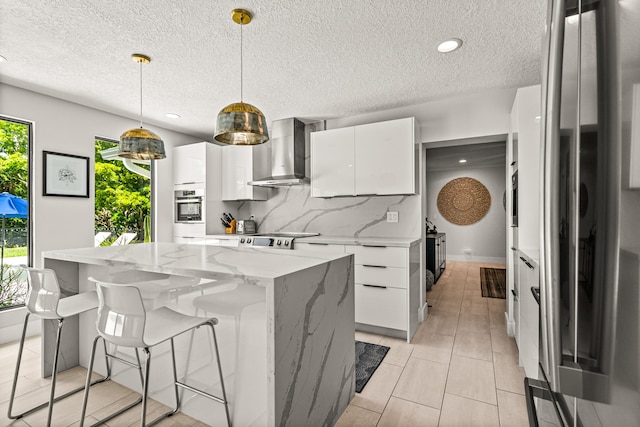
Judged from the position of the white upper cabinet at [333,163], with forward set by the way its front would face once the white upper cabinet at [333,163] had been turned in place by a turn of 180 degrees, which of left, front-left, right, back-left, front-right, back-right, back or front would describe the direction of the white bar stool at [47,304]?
back

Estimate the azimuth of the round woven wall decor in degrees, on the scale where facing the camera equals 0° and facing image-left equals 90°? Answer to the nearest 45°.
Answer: approximately 0°

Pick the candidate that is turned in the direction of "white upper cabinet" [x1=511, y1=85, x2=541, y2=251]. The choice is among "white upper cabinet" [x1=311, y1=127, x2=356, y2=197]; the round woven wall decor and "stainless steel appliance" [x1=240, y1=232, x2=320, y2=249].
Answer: the round woven wall decor

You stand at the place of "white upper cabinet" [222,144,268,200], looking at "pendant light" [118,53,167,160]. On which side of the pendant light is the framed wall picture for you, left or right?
right

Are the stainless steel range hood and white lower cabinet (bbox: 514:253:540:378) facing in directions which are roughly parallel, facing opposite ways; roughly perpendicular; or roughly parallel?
roughly perpendicular

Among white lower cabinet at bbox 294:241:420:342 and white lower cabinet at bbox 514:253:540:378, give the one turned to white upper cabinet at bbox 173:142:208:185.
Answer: white lower cabinet at bbox 514:253:540:378

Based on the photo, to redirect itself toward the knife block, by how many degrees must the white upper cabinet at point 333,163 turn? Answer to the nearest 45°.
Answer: approximately 90° to its right

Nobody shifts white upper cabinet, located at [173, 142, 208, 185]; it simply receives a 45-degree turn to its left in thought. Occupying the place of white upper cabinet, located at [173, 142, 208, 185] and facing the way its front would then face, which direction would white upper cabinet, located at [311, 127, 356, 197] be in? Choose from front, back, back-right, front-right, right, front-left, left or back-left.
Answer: front-left

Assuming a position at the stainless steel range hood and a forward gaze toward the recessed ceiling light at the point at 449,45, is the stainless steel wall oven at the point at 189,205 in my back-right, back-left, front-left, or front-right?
back-right

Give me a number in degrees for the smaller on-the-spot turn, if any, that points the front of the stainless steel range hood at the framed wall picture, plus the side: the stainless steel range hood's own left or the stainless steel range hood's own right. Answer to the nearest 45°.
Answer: approximately 45° to the stainless steel range hood's own right

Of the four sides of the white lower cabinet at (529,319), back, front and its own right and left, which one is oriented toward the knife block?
front

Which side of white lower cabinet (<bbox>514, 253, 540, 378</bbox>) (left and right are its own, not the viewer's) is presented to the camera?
left

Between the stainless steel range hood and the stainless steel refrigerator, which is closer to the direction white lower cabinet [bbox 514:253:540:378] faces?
the stainless steel range hood

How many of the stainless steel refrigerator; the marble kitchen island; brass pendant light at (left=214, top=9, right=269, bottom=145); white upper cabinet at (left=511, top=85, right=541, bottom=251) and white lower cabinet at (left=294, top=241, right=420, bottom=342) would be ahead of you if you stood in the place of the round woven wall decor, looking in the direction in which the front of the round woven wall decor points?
5

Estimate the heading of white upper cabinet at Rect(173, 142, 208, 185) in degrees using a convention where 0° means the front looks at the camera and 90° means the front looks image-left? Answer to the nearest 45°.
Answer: approximately 45°

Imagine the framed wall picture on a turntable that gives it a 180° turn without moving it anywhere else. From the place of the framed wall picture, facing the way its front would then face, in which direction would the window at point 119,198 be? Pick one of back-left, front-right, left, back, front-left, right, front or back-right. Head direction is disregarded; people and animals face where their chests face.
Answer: right
